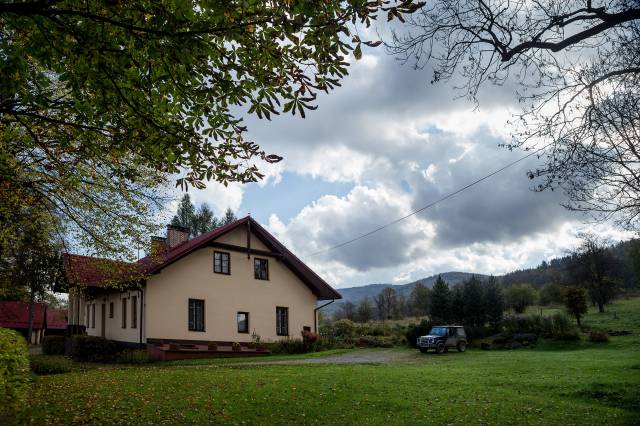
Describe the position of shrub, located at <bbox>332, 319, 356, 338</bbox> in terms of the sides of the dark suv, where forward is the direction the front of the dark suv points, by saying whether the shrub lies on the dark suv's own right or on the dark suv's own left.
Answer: on the dark suv's own right

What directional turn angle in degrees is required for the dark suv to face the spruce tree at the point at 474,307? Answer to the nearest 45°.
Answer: approximately 135° to its right

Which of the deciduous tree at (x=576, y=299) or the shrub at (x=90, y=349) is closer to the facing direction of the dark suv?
the shrub

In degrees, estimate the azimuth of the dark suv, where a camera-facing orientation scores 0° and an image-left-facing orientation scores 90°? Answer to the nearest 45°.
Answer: approximately 45°

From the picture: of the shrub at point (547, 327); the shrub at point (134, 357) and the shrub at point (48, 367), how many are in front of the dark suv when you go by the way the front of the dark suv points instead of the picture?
2

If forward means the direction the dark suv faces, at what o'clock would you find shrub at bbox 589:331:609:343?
The shrub is roughly at 7 o'clock from the dark suv.

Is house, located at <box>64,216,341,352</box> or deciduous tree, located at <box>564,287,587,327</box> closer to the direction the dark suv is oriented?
the house

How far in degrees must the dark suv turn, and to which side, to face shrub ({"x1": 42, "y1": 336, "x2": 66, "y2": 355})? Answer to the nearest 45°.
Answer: approximately 45° to its right

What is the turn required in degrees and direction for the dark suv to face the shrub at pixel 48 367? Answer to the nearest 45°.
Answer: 0° — it already faces it

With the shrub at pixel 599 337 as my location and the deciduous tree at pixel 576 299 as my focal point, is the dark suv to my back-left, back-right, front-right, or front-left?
back-left

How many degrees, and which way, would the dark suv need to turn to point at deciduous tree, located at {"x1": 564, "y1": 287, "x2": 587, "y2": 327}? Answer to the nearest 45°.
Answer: approximately 180°
